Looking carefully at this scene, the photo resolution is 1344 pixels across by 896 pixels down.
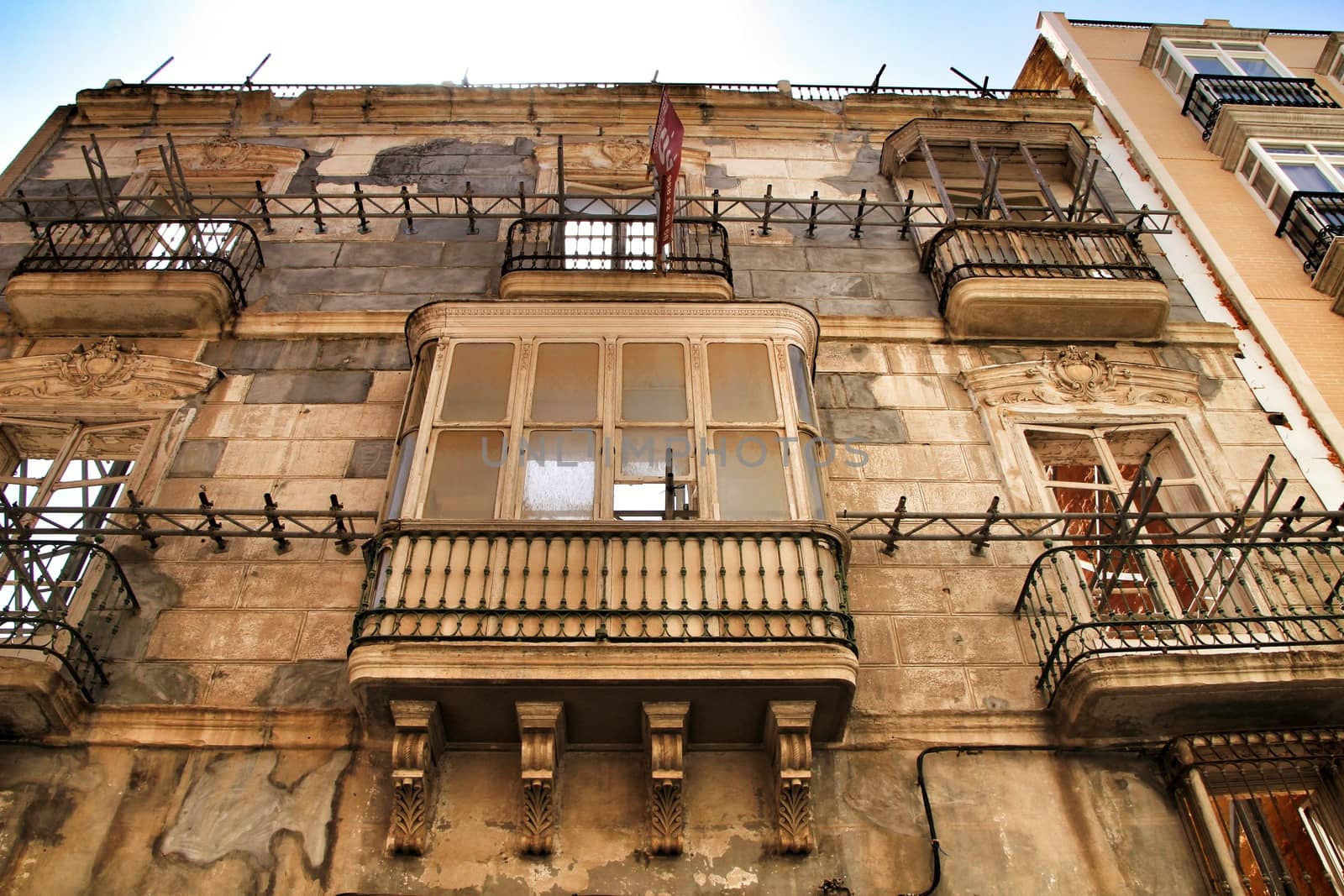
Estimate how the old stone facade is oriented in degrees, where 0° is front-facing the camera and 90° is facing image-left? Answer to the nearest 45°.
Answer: approximately 0°
